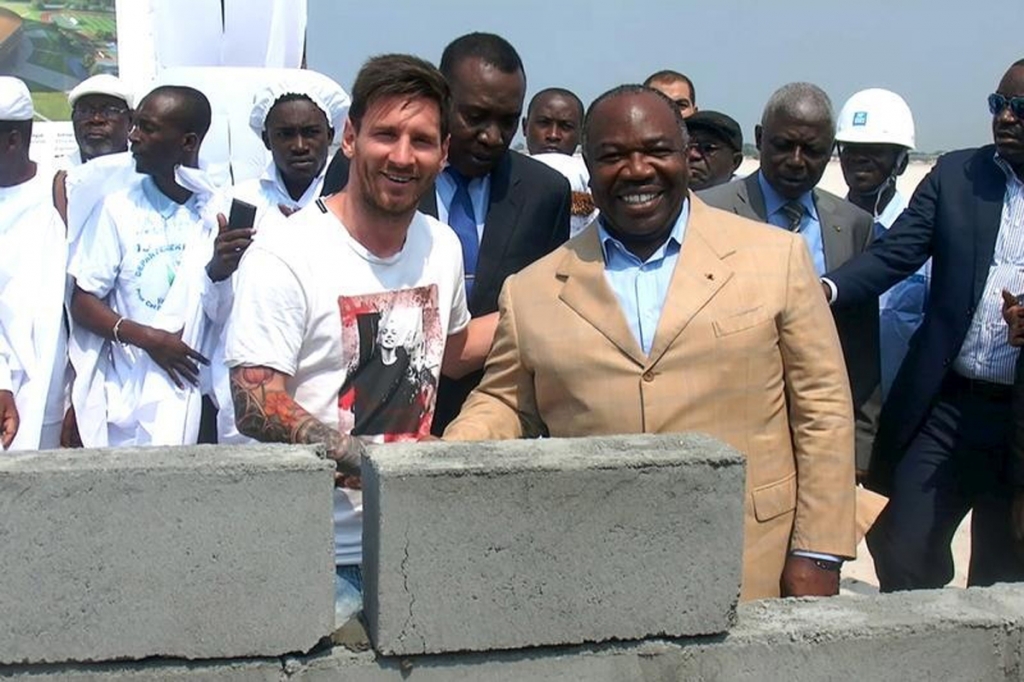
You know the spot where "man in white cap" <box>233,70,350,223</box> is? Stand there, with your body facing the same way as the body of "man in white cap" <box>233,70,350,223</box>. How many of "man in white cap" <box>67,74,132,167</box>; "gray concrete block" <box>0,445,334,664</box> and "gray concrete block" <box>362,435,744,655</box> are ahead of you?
2

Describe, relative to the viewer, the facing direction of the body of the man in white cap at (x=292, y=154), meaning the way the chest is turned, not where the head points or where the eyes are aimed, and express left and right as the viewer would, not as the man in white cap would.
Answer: facing the viewer

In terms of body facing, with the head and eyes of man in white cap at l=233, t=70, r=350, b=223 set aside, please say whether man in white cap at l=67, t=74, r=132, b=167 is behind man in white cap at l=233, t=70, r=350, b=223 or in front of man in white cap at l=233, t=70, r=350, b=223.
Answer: behind

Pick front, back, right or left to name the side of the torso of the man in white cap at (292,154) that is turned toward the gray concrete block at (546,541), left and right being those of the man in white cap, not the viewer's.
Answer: front

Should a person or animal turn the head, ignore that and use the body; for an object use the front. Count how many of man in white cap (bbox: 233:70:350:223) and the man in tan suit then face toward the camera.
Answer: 2

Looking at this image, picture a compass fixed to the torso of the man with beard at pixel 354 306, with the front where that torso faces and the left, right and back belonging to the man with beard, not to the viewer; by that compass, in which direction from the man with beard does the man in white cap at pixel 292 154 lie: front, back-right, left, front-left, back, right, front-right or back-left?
back-left

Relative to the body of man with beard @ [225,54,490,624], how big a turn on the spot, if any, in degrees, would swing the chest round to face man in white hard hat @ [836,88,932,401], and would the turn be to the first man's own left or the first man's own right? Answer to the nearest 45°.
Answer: approximately 90° to the first man's own left

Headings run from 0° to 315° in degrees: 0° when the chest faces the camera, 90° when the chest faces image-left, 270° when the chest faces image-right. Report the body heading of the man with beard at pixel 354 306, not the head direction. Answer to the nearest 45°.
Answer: approximately 315°

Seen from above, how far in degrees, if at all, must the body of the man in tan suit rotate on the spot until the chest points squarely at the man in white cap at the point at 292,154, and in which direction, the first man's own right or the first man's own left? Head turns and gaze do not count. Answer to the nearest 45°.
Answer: approximately 135° to the first man's own right

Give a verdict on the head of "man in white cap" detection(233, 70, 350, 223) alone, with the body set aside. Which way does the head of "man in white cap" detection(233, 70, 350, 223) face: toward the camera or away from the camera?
toward the camera

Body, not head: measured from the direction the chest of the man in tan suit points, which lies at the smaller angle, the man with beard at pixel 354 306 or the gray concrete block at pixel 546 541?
the gray concrete block

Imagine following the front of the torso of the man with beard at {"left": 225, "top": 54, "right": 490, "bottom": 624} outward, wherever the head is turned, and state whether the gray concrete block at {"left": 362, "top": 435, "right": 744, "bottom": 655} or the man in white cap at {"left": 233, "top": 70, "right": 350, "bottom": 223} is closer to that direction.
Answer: the gray concrete block

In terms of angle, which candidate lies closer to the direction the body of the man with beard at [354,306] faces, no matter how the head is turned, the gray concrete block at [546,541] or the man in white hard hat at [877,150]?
the gray concrete block

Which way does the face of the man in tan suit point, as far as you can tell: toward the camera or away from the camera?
toward the camera

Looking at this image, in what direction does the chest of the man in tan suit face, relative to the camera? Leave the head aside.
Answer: toward the camera

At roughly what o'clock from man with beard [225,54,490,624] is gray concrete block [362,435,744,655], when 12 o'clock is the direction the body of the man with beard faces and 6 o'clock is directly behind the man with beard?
The gray concrete block is roughly at 12 o'clock from the man with beard.
